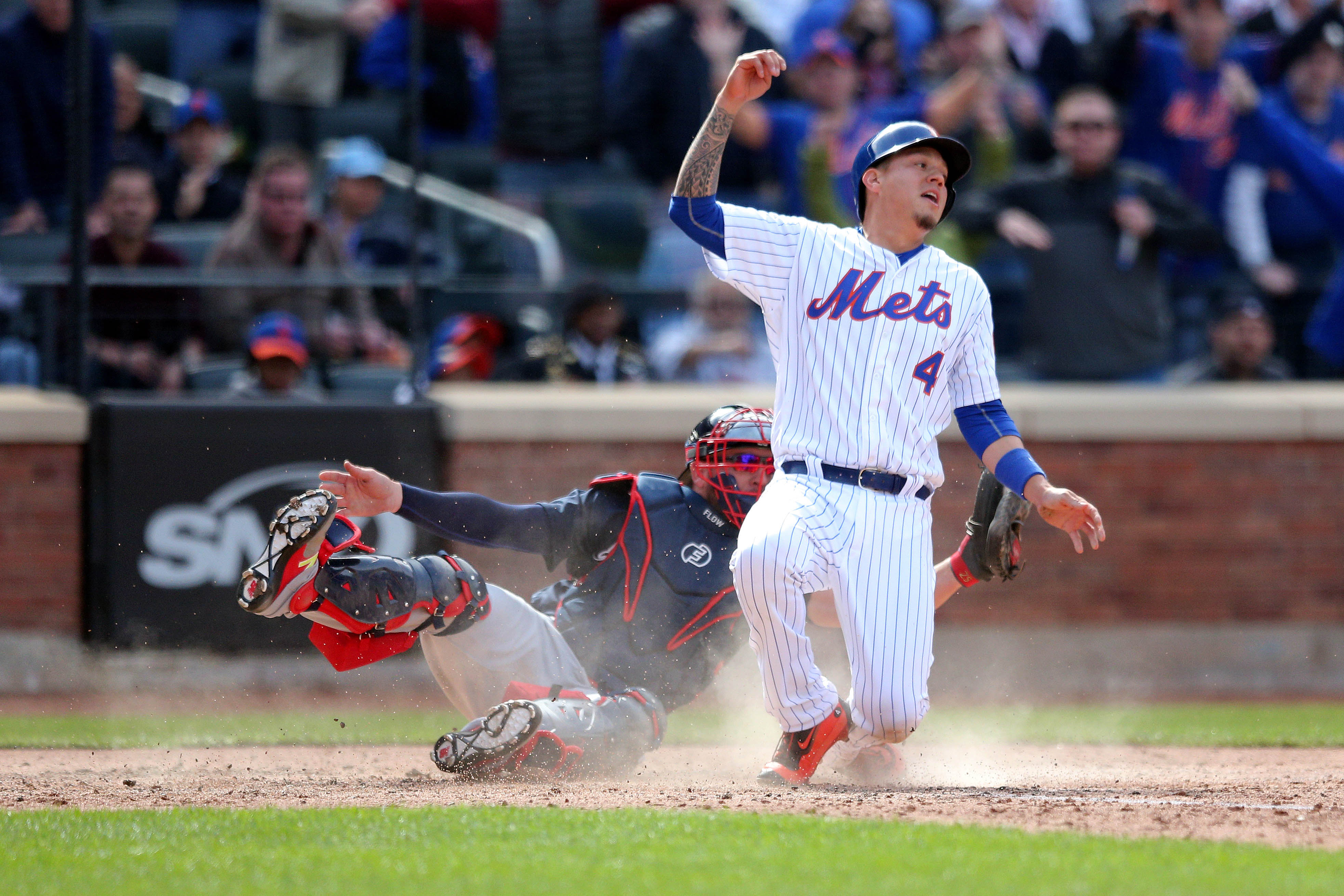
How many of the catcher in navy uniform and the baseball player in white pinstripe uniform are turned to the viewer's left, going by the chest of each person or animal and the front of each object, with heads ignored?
0

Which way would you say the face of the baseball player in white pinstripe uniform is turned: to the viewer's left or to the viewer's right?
to the viewer's right

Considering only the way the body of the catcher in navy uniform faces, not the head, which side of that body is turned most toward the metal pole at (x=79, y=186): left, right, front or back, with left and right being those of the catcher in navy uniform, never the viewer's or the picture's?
back

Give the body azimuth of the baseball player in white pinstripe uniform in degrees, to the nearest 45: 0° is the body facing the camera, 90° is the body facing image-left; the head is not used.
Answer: approximately 0°

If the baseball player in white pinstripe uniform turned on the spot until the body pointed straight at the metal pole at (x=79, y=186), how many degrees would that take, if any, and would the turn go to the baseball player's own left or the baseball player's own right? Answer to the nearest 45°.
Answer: approximately 135° to the baseball player's own right

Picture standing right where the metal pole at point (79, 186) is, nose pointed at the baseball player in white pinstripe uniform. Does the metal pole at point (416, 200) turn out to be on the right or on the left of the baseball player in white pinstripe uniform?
left
